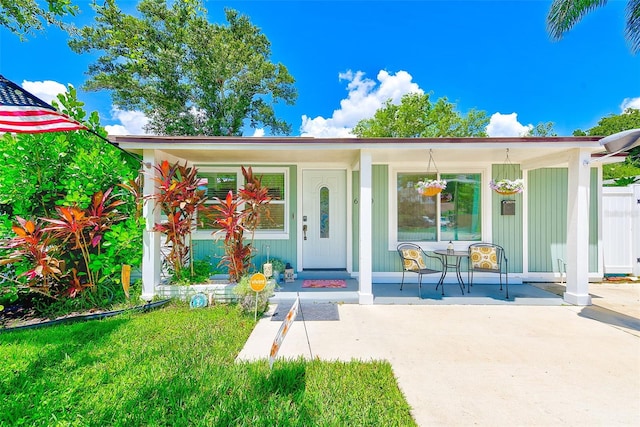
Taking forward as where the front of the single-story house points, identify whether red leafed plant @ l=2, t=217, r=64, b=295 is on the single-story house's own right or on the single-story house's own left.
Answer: on the single-story house's own right

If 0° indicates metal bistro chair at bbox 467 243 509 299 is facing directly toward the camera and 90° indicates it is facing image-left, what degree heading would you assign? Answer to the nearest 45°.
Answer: approximately 0°

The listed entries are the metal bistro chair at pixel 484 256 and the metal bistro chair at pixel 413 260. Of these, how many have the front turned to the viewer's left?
0

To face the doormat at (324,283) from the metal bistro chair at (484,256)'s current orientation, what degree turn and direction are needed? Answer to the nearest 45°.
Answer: approximately 45° to its right

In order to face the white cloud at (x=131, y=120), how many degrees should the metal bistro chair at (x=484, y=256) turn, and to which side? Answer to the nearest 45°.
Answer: approximately 90° to its right

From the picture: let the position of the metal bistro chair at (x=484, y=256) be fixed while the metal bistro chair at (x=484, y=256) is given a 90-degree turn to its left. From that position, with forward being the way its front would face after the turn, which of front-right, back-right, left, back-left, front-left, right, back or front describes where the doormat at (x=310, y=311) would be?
back-right

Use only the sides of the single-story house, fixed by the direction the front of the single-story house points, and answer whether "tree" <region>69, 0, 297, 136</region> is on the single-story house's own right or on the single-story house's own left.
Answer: on the single-story house's own right

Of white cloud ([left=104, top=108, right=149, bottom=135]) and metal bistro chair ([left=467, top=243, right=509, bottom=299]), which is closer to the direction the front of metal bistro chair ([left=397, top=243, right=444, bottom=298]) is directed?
the metal bistro chair

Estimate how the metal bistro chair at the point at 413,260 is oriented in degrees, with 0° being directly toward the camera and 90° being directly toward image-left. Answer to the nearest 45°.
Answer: approximately 315°

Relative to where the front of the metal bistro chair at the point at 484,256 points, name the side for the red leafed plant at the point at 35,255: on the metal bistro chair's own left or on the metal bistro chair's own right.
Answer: on the metal bistro chair's own right

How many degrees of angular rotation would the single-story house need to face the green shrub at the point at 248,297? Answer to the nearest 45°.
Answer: approximately 45° to its right

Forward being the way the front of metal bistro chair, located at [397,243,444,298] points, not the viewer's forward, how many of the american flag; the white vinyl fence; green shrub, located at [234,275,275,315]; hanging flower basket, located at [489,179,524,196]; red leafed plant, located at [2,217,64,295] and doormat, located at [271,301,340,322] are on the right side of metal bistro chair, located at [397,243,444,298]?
4
